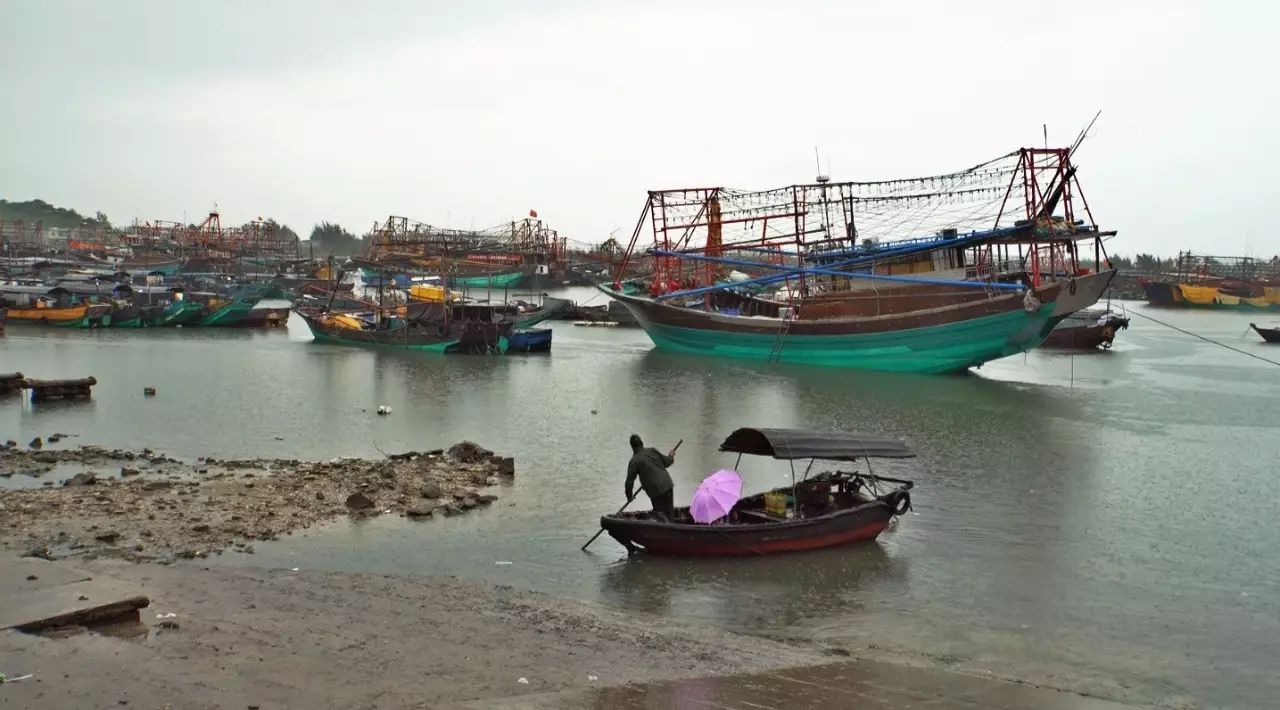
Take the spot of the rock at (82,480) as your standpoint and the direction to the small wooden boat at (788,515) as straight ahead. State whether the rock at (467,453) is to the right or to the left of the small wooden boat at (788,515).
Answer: left

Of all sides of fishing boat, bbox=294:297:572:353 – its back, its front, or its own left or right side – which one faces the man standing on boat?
left

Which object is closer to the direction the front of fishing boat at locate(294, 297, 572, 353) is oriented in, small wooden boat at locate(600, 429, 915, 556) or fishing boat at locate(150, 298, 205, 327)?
the fishing boat

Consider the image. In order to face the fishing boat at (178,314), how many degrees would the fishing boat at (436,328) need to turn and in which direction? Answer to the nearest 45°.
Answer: approximately 45° to its right

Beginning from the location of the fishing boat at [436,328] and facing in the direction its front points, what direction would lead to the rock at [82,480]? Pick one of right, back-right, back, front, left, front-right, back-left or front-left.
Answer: left

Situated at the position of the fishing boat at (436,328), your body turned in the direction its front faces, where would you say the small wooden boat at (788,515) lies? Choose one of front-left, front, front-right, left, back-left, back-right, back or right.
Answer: left

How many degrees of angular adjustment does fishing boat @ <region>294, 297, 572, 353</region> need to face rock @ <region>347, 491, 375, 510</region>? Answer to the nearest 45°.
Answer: approximately 90° to its left

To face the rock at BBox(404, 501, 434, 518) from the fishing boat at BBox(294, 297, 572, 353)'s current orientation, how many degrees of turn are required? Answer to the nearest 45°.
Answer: approximately 90° to its left

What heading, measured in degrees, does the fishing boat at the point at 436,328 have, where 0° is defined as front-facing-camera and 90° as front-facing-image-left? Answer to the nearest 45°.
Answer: approximately 90°

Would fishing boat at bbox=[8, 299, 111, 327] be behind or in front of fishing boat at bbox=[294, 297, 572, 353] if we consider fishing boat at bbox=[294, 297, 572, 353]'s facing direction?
in front

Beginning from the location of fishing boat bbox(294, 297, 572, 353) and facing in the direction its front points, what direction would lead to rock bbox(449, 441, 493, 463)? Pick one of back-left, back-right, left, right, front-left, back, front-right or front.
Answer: left

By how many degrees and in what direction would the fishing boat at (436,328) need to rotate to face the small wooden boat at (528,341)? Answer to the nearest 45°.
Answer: approximately 135° to its left

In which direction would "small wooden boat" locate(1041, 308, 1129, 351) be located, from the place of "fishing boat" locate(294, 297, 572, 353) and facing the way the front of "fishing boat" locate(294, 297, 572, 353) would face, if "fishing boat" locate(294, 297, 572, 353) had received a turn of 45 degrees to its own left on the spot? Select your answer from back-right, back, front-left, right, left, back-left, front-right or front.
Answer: back-left

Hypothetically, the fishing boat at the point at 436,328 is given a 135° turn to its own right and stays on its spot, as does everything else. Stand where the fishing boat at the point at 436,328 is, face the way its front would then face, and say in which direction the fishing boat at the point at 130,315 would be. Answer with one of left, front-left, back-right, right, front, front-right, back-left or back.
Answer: left

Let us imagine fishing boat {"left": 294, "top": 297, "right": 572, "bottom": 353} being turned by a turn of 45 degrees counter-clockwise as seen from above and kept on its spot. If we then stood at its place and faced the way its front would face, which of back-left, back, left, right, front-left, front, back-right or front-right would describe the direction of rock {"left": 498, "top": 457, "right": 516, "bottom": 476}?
front-left
